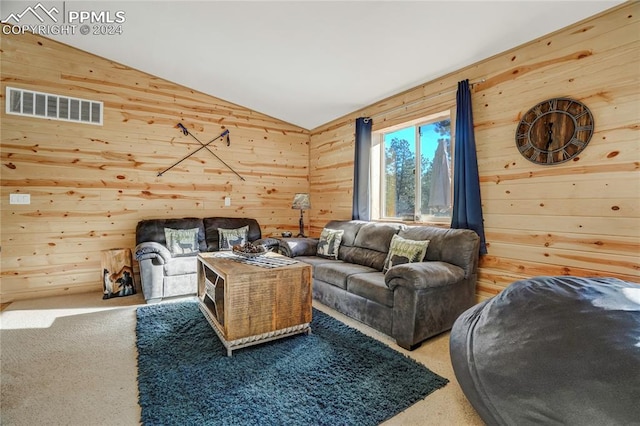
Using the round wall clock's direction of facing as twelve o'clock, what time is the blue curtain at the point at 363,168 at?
The blue curtain is roughly at 2 o'clock from the round wall clock.

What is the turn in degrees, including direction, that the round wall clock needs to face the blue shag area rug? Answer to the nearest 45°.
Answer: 0° — it already faces it

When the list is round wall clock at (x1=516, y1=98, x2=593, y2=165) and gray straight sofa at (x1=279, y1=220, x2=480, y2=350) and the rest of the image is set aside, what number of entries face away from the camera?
0

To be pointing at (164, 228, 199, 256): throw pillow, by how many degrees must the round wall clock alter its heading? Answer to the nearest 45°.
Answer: approximately 45° to its right

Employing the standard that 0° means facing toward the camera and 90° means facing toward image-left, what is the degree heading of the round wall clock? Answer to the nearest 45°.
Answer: approximately 45°

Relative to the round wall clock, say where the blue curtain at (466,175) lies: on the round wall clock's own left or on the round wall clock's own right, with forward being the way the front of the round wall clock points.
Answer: on the round wall clock's own right

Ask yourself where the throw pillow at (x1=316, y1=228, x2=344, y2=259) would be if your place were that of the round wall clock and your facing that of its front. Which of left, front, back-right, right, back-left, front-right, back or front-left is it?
front-right
